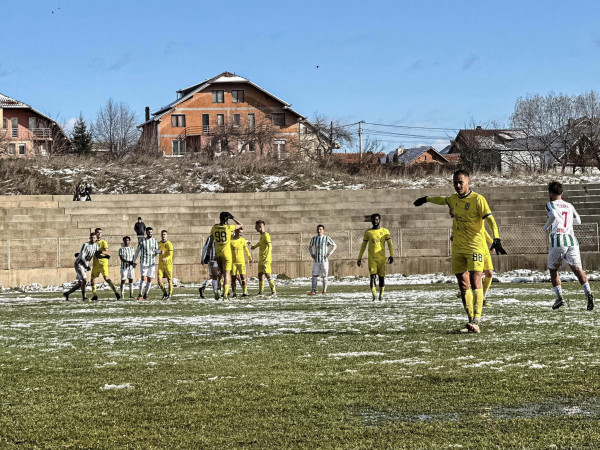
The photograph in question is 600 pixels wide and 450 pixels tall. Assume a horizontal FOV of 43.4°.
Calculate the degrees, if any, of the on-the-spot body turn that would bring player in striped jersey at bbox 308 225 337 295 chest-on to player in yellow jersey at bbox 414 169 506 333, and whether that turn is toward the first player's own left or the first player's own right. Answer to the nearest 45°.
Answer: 0° — they already face them

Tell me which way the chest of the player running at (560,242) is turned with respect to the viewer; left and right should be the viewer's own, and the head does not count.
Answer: facing away from the viewer and to the left of the viewer

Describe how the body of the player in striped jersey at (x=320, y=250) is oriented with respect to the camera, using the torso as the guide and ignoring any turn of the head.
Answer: toward the camera

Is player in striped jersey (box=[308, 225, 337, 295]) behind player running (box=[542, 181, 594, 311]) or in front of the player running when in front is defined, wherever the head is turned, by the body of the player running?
in front

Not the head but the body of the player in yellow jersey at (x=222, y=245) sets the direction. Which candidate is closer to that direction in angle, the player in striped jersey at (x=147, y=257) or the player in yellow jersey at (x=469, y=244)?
the player in striped jersey

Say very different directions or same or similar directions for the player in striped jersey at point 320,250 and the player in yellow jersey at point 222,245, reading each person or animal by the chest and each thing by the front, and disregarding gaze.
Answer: very different directions

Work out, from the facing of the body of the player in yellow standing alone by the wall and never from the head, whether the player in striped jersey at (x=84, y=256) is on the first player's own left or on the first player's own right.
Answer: on the first player's own right

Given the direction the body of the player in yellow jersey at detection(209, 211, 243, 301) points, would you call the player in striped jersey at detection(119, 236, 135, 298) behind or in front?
in front

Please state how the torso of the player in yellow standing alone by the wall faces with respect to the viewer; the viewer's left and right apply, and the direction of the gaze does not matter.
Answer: facing the viewer

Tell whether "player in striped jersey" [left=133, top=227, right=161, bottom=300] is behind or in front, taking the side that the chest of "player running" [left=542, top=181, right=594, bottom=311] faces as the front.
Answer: in front

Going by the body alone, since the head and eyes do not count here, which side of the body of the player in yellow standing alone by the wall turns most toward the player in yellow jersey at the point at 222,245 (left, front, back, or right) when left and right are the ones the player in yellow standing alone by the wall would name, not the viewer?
right

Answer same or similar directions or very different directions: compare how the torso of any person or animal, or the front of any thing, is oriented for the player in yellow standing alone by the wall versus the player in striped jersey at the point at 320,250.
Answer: same or similar directions

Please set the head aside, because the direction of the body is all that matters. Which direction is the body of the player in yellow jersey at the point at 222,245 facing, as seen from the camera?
away from the camera
